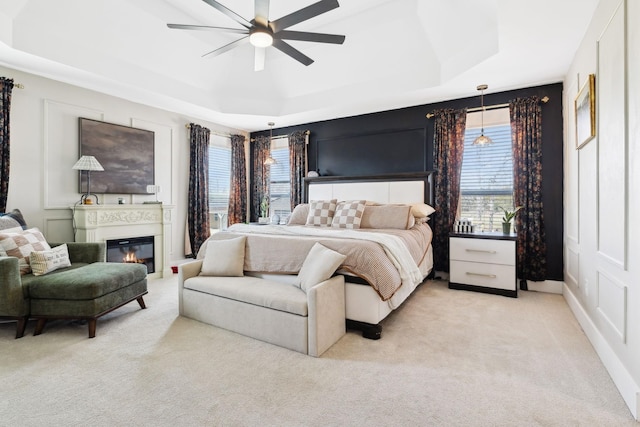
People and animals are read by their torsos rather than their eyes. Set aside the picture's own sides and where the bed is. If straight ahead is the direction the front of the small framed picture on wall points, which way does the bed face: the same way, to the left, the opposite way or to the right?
to the left

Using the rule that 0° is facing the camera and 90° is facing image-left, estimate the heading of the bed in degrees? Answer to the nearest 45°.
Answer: approximately 45°

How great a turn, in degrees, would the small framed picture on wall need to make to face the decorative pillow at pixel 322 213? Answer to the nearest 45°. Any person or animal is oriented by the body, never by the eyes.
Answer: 0° — it already faces it

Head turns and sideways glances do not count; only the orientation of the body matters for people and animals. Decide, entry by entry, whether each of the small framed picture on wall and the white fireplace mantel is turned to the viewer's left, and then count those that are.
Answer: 1

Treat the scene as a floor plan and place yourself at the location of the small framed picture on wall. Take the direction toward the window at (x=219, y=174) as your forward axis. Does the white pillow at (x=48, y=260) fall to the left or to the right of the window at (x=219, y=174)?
left

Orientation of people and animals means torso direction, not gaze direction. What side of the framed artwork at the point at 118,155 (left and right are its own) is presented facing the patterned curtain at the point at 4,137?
right

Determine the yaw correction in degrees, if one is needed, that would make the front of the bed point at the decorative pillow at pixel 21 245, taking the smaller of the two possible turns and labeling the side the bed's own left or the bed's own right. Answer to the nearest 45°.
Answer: approximately 45° to the bed's own right

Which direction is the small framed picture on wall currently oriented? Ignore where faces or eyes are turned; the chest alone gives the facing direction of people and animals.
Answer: to the viewer's left

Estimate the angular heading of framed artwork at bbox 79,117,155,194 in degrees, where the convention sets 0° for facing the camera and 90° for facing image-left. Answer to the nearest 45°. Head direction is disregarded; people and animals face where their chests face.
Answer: approximately 315°

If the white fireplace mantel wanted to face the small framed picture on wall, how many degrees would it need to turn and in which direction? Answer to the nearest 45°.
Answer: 0° — it already faces it

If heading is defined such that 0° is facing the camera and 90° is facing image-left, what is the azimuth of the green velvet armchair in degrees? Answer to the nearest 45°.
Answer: approximately 315°

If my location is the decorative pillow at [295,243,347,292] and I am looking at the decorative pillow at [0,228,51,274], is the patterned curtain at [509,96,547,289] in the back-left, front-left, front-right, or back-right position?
back-right

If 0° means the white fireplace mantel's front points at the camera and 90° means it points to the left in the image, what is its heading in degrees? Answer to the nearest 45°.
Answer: approximately 315°
